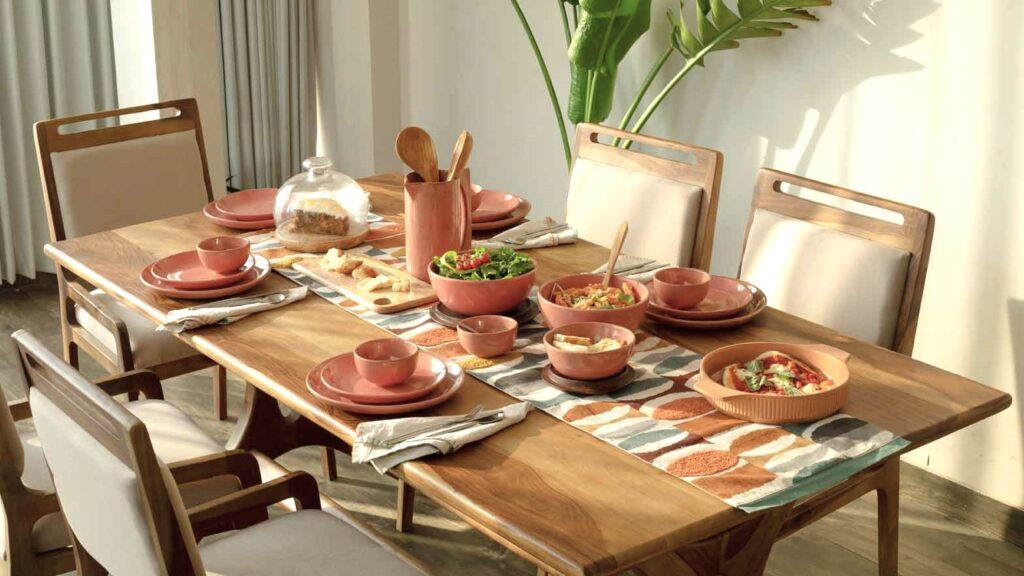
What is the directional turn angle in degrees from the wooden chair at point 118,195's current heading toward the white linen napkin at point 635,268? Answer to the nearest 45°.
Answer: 0° — it already faces it

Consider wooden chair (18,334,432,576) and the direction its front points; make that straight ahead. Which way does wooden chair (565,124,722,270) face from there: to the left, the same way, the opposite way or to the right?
the opposite way

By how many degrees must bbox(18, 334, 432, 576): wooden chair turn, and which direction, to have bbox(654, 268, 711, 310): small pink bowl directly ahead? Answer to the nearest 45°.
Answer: approximately 45° to its right

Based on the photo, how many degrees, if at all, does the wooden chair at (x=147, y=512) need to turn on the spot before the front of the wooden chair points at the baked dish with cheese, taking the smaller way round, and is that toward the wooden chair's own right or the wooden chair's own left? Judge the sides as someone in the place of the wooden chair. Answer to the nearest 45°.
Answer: approximately 45° to the wooden chair's own right

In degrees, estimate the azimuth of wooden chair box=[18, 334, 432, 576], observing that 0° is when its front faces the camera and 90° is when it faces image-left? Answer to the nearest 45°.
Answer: approximately 225°

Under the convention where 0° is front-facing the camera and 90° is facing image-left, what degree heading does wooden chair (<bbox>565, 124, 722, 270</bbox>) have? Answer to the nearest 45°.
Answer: approximately 45°

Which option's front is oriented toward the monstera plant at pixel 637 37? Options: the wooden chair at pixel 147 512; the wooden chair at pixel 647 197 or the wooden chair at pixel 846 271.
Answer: the wooden chair at pixel 147 512

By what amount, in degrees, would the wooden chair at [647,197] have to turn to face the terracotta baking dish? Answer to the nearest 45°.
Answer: approximately 45° to its left

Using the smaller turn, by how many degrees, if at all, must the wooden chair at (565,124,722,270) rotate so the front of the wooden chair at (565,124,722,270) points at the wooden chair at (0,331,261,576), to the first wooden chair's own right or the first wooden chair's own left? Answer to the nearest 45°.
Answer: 0° — it already faces it
